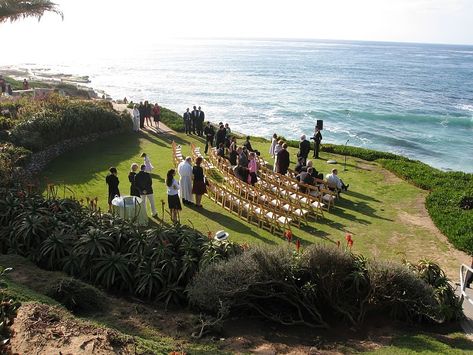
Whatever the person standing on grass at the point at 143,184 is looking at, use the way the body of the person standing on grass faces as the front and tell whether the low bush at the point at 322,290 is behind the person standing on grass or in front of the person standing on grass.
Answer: behind

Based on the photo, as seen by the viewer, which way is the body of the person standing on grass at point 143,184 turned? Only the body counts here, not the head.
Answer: away from the camera

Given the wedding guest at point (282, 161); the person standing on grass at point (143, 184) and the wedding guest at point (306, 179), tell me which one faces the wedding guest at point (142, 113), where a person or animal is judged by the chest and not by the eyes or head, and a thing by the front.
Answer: the person standing on grass

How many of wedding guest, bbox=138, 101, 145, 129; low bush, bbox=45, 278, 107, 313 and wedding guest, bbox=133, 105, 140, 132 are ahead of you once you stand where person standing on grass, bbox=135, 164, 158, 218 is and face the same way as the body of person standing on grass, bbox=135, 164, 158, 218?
2
